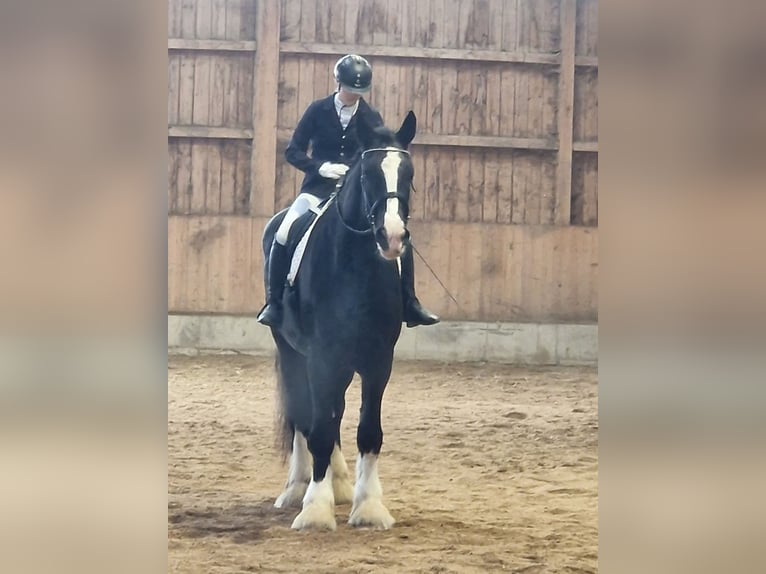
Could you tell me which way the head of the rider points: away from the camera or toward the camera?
toward the camera

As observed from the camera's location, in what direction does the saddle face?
facing the viewer and to the right of the viewer
